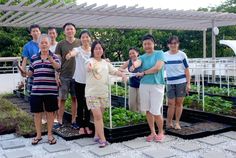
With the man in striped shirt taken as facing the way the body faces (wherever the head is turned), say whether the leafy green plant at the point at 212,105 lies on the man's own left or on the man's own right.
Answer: on the man's own left

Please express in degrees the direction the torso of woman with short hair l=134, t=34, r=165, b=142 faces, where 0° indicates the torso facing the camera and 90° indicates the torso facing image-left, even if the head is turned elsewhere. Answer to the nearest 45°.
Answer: approximately 45°

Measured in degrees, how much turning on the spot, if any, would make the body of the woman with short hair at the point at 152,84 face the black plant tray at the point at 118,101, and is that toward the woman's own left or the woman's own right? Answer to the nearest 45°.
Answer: approximately 135° to the woman's own right

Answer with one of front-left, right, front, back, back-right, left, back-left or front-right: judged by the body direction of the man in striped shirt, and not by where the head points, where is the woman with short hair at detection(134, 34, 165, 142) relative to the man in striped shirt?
left

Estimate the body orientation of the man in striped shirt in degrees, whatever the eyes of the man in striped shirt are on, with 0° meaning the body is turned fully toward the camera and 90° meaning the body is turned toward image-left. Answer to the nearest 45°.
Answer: approximately 0°
